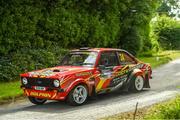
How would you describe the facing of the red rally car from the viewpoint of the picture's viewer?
facing the viewer and to the left of the viewer
